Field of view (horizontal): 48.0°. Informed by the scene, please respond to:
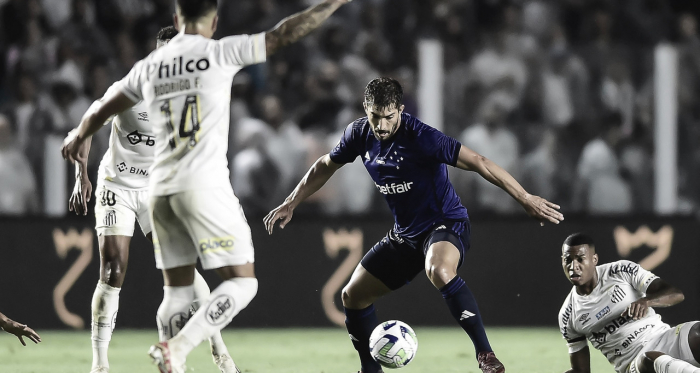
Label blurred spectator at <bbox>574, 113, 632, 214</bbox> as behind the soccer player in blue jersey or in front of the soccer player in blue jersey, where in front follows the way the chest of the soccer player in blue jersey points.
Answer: behind

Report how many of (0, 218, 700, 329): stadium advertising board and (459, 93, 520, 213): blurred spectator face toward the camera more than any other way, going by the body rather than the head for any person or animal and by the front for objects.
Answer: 2

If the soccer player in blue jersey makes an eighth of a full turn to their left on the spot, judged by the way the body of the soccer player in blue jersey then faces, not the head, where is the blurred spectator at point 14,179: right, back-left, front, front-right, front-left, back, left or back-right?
back-right

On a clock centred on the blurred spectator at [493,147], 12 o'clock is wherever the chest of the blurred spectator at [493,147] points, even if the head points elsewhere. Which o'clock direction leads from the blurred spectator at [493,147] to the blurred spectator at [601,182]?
the blurred spectator at [601,182] is roughly at 9 o'clock from the blurred spectator at [493,147].

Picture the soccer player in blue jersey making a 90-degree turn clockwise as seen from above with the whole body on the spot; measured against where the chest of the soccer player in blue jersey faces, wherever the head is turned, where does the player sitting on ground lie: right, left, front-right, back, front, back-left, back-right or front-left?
back-right

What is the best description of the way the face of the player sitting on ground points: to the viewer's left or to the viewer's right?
to the viewer's left

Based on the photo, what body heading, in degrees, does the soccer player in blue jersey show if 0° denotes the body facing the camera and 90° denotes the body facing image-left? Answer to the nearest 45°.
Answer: approximately 45°

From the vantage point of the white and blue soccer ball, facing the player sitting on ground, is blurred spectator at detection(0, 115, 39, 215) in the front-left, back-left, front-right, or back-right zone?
back-left

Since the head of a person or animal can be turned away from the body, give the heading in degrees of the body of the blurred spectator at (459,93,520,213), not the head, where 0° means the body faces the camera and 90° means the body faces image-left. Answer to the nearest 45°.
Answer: approximately 0°

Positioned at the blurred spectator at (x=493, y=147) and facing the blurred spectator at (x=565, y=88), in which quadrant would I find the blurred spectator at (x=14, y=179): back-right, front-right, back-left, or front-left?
back-left

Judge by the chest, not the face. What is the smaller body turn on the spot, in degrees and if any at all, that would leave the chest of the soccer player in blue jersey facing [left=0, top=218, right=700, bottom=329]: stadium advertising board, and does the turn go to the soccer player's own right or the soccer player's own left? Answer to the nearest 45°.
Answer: approximately 135° to the soccer player's own right
